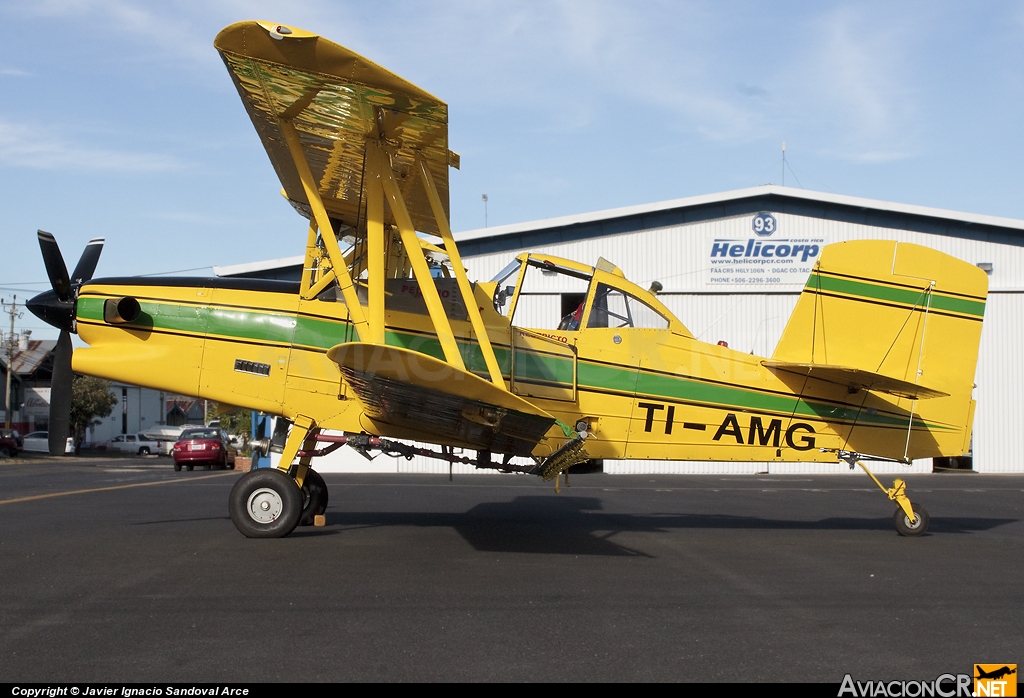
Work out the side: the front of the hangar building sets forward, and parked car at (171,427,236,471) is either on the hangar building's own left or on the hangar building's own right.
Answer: on the hangar building's own right

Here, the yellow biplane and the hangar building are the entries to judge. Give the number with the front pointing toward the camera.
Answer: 1

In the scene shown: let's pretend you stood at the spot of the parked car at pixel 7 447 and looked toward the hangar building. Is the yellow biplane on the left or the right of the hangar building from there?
right

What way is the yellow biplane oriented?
to the viewer's left

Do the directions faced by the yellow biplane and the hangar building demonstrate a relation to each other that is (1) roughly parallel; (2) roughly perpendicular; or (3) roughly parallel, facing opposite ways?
roughly perpendicular

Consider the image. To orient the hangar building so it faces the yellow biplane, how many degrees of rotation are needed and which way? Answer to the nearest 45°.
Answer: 0° — it already faces it

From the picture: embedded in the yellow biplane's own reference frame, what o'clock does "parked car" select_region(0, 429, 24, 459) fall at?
The parked car is roughly at 2 o'clock from the yellow biplane.

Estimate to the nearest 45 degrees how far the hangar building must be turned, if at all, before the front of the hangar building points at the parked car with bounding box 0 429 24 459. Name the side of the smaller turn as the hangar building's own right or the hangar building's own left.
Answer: approximately 90° to the hangar building's own right

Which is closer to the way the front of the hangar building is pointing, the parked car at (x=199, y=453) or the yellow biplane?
the yellow biplane

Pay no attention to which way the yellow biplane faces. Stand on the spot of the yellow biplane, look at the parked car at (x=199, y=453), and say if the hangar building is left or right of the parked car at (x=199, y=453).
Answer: right
